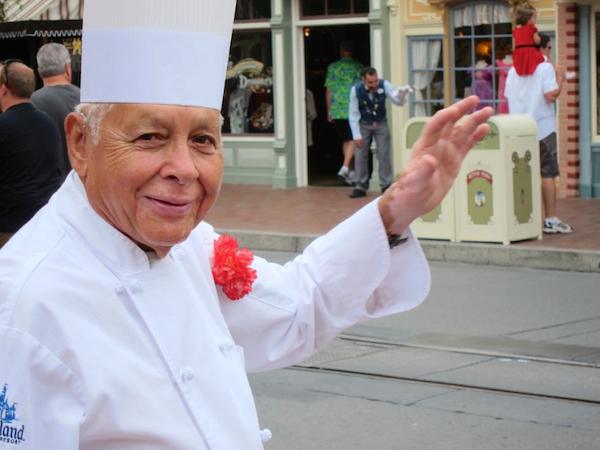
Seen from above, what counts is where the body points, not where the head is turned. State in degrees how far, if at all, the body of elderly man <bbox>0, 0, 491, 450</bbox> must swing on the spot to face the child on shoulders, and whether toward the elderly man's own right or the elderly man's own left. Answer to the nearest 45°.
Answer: approximately 135° to the elderly man's own left

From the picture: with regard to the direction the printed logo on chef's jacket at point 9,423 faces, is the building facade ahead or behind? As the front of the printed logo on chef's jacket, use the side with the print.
behind

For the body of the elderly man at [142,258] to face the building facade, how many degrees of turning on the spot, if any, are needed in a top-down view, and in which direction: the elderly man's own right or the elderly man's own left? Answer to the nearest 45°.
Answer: approximately 135° to the elderly man's own left
